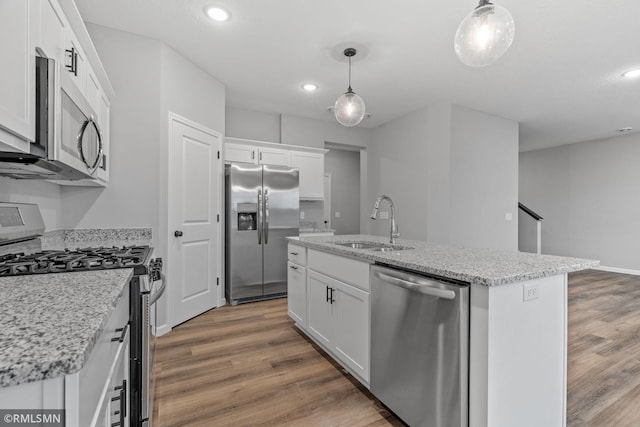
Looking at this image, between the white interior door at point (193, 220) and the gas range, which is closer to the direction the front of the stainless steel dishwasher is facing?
the gas range

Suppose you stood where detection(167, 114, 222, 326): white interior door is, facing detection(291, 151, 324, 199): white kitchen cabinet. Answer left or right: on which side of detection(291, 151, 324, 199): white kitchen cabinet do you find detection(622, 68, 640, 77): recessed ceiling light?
right

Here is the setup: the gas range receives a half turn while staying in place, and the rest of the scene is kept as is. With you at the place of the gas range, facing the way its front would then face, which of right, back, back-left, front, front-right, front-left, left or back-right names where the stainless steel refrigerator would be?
back-right

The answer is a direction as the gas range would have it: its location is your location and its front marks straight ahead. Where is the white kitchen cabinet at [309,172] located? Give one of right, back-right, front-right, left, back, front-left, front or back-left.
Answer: front-left

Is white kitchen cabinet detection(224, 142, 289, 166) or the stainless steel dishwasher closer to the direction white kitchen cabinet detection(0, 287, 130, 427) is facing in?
the stainless steel dishwasher

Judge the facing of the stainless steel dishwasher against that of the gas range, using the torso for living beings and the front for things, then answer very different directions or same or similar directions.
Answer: very different directions

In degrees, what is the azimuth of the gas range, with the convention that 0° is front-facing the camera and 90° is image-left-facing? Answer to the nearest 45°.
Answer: approximately 270°

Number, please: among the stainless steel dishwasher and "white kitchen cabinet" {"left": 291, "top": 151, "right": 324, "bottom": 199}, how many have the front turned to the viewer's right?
0

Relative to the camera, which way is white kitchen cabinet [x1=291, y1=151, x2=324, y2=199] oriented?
toward the camera

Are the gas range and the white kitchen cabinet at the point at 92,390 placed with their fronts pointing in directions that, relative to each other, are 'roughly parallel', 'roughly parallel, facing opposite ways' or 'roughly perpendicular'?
roughly parallel

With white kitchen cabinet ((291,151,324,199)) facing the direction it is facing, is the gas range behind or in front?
in front

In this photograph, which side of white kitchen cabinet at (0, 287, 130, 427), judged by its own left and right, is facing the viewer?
right

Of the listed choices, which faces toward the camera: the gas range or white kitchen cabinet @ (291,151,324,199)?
the white kitchen cabinet

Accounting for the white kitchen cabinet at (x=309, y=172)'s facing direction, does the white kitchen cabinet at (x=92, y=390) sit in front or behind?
in front
